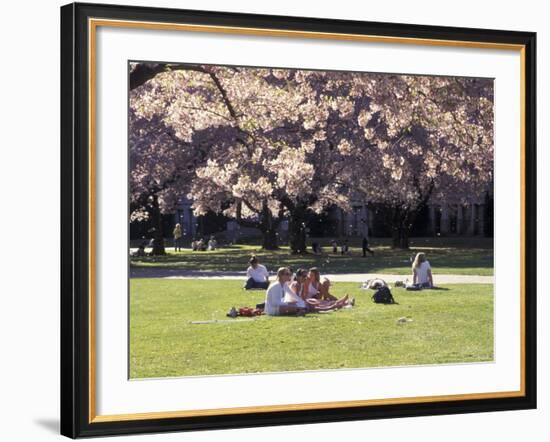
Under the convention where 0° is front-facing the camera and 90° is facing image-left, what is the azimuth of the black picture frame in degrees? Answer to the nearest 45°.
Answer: approximately 315°
